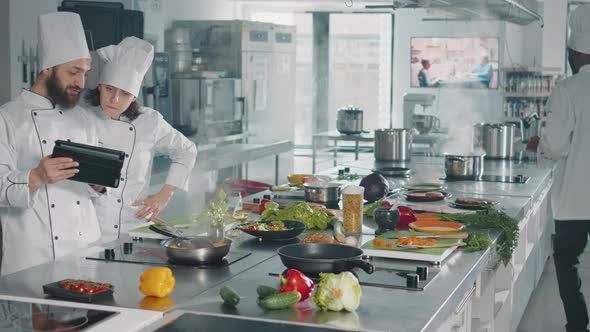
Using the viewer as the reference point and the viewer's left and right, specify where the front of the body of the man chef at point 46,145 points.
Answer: facing the viewer and to the right of the viewer

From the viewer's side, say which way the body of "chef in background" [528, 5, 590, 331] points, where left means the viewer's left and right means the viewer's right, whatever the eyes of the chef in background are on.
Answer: facing away from the viewer and to the left of the viewer

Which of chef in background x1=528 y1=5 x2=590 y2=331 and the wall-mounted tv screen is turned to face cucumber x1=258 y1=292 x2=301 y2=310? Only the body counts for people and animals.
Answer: the wall-mounted tv screen

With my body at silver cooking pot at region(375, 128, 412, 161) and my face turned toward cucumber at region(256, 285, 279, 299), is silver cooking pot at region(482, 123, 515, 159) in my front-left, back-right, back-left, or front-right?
back-left

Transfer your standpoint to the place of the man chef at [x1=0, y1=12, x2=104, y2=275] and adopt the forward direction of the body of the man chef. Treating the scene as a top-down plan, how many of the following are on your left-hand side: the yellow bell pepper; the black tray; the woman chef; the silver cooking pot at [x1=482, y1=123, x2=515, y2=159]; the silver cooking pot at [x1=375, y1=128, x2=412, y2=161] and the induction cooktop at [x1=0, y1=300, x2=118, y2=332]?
3

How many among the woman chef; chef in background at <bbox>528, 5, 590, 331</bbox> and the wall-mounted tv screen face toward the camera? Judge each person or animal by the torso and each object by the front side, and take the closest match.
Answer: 2

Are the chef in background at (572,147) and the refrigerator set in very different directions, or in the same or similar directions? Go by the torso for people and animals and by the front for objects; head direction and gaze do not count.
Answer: very different directions

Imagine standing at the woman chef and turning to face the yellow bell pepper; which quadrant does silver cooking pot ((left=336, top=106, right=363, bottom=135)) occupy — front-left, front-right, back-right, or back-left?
back-left

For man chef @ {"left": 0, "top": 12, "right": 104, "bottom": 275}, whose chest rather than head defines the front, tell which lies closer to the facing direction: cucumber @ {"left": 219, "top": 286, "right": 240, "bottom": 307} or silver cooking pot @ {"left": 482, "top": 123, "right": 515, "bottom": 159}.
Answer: the cucumber

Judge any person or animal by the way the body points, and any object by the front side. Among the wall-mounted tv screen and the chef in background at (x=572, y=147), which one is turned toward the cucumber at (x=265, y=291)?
the wall-mounted tv screen

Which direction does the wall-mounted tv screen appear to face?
toward the camera

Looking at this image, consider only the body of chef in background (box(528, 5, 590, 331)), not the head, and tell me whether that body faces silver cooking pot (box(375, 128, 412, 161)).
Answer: yes

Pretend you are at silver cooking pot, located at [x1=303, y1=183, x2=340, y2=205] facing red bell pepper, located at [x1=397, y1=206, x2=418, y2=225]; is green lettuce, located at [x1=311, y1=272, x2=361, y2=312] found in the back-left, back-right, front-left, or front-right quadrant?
front-right

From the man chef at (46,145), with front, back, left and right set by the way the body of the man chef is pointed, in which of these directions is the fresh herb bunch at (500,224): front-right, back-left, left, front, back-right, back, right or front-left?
front-left

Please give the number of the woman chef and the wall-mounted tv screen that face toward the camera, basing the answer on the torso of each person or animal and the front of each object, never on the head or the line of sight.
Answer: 2

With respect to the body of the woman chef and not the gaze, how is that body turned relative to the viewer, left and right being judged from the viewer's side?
facing the viewer

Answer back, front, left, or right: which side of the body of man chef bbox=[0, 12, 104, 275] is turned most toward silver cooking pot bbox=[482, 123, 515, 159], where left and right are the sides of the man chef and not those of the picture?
left

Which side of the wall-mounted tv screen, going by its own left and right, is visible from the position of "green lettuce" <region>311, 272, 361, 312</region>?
front

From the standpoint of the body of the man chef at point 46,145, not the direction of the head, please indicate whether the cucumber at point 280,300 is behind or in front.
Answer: in front
